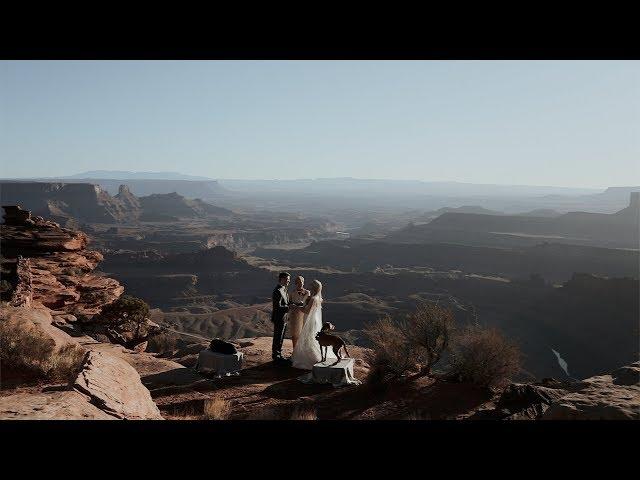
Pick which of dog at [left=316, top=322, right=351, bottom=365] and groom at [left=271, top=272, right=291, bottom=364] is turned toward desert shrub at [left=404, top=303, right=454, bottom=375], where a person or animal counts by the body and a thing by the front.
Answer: the groom

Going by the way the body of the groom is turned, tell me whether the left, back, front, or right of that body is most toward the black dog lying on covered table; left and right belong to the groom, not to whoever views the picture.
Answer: back

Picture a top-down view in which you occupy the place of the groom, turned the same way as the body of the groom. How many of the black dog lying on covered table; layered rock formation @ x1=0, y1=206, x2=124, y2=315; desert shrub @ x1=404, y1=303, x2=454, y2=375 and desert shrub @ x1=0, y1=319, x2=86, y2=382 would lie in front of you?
1

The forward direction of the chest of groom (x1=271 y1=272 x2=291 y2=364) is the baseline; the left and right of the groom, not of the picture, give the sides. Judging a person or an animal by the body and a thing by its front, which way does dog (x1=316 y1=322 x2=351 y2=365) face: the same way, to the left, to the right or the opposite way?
the opposite way

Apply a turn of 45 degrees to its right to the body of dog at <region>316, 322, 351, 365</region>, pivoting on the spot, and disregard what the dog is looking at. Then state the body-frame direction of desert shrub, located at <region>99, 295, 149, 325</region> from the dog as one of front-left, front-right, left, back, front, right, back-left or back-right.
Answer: front

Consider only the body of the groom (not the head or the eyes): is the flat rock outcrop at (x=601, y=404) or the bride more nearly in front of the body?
the bride

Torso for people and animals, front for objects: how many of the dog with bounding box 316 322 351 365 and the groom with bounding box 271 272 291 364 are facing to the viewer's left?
1

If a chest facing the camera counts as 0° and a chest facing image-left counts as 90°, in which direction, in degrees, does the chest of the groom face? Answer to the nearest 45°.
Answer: approximately 270°

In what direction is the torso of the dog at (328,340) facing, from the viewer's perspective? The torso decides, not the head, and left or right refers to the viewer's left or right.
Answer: facing to the left of the viewer

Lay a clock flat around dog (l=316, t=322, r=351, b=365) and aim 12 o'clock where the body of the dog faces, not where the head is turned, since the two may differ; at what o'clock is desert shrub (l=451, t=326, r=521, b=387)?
The desert shrub is roughly at 6 o'clock from the dog.

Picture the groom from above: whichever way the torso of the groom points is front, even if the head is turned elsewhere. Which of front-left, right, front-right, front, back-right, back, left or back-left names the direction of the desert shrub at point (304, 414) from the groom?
right

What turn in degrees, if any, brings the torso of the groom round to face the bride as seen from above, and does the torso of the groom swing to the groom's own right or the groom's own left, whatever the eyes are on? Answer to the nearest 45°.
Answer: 0° — they already face them

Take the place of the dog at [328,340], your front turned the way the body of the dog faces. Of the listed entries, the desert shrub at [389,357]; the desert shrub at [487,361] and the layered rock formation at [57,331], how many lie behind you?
2

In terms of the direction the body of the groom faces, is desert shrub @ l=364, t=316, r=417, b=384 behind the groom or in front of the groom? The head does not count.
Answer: in front

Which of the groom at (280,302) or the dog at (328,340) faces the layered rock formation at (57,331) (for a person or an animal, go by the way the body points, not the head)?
the dog
